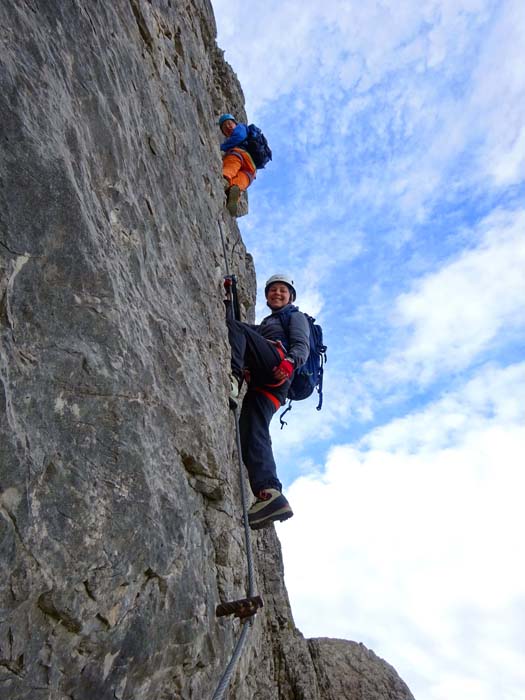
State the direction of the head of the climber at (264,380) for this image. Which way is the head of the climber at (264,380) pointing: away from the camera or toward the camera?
toward the camera

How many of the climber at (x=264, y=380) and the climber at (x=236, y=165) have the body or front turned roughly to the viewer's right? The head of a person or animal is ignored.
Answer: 0

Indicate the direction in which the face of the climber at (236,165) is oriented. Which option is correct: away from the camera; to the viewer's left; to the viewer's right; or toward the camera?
toward the camera

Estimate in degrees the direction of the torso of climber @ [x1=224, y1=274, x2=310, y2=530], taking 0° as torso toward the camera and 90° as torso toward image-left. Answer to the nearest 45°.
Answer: approximately 45°

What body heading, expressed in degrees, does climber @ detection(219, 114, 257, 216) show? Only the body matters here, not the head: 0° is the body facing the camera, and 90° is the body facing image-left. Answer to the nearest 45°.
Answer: approximately 90°
